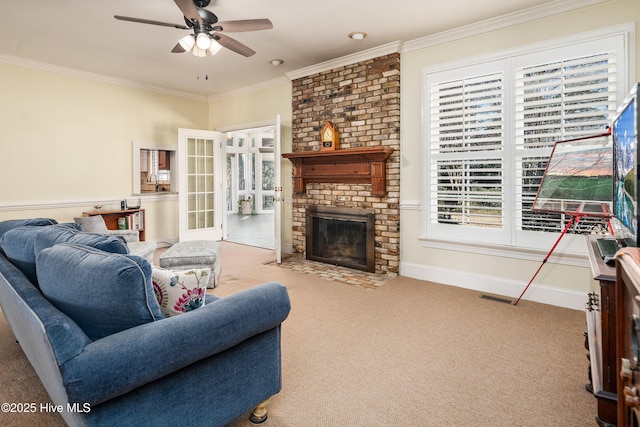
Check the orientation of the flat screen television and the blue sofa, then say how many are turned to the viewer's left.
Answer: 1

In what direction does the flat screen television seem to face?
to the viewer's left

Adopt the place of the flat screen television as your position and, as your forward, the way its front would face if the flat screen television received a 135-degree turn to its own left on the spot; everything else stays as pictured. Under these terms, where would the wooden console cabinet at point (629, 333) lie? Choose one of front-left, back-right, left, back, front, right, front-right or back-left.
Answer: front-right

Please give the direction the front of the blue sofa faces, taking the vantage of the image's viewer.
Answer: facing away from the viewer and to the right of the viewer

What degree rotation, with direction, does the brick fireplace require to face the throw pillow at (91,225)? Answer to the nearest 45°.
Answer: approximately 45° to its right

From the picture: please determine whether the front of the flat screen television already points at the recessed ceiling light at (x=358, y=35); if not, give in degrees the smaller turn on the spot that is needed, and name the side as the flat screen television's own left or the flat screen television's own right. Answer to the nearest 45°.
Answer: approximately 45° to the flat screen television's own right

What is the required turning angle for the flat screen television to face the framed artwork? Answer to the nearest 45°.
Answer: approximately 90° to its right
